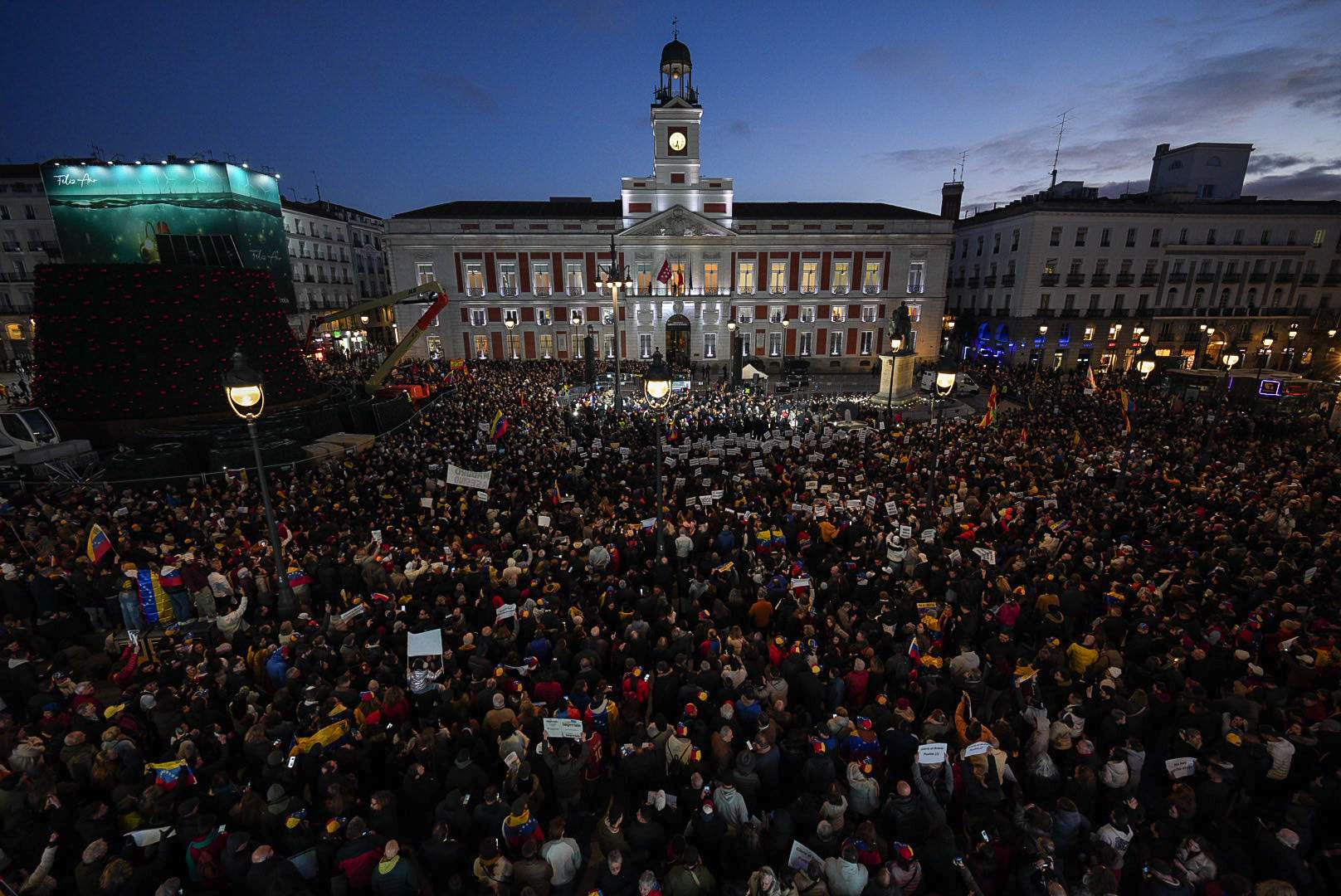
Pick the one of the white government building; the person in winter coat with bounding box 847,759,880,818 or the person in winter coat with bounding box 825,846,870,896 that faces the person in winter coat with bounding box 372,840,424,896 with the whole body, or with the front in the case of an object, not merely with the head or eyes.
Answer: the white government building

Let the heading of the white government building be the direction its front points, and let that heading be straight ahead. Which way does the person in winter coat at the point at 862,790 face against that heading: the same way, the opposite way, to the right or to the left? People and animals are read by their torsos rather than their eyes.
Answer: the opposite way

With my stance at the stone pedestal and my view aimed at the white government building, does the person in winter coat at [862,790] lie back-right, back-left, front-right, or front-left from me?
back-left

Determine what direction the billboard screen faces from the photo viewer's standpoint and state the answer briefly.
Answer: facing the viewer

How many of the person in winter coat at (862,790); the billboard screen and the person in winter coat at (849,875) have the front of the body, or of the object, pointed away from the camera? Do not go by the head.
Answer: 2

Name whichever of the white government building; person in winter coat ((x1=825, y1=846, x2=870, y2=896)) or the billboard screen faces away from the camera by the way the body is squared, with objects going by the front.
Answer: the person in winter coat

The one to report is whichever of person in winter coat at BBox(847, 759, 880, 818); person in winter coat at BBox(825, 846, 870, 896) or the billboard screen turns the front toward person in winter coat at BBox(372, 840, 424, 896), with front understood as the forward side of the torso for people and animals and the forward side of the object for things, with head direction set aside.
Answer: the billboard screen

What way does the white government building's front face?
toward the camera

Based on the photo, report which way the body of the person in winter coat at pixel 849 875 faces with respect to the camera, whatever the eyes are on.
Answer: away from the camera

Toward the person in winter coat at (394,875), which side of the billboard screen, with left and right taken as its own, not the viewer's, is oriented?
front

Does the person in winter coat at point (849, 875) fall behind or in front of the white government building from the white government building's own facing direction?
in front

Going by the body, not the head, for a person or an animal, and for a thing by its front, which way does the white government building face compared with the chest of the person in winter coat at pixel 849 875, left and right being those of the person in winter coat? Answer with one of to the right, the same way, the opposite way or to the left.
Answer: the opposite way

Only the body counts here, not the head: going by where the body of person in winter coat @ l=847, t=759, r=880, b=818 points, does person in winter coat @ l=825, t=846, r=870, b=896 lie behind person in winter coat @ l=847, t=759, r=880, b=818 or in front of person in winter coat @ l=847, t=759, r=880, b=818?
behind

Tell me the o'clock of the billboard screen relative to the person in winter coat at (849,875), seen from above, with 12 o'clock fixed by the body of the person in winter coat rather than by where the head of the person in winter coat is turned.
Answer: The billboard screen is roughly at 10 o'clock from the person in winter coat.

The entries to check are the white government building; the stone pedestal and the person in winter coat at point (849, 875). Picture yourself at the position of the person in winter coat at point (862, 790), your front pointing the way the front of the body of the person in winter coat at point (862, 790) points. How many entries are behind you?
1

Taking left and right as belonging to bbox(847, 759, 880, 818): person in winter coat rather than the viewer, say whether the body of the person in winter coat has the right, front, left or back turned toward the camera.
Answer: back
